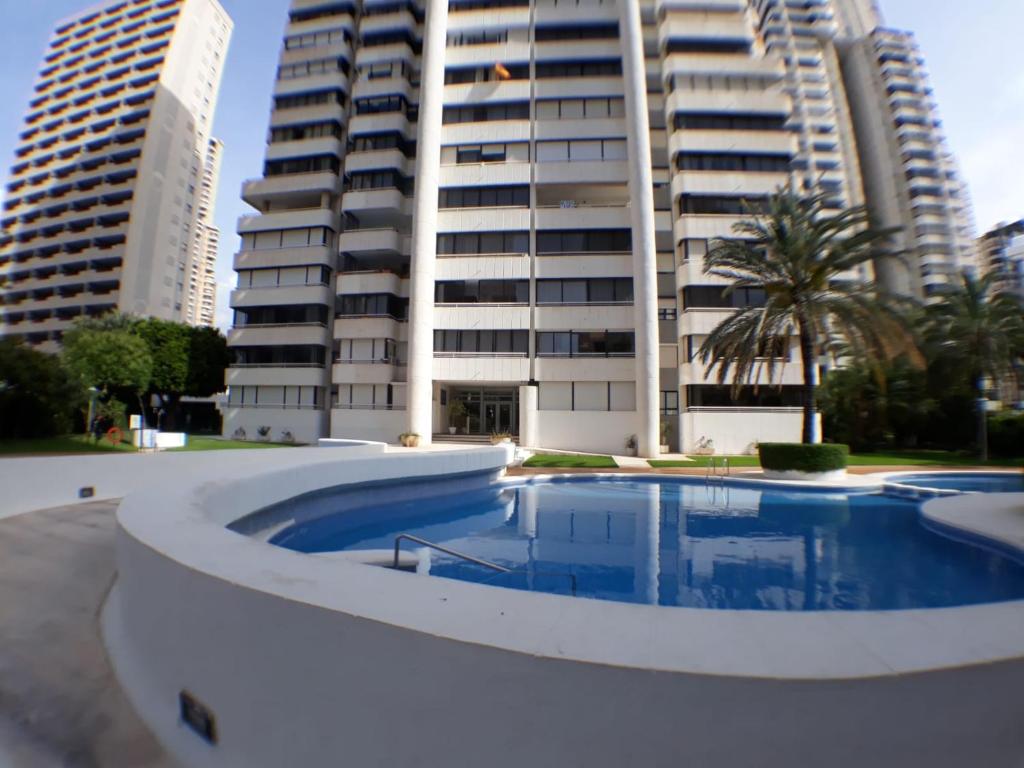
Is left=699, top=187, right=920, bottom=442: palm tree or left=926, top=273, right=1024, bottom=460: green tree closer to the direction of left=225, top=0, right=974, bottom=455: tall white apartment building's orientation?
the palm tree

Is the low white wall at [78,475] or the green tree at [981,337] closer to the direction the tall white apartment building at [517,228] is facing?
the low white wall

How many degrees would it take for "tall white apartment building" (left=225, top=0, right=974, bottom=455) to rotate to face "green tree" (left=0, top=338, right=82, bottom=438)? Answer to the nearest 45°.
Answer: approximately 45° to its right

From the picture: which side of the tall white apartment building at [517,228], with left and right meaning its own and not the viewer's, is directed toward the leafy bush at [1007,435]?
left

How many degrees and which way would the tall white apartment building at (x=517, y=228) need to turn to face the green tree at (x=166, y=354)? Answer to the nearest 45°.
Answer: approximately 90° to its right

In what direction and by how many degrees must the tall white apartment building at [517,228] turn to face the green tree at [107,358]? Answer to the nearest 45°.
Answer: approximately 90° to its right

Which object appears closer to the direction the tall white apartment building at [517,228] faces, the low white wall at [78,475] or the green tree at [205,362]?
the low white wall

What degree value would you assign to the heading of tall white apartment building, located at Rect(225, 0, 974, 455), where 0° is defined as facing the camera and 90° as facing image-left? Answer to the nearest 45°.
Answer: approximately 0°

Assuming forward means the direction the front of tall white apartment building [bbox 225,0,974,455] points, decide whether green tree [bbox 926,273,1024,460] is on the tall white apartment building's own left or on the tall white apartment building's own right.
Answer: on the tall white apartment building's own left

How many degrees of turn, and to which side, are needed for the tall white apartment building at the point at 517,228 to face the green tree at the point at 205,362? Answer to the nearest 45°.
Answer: approximately 90° to its right
